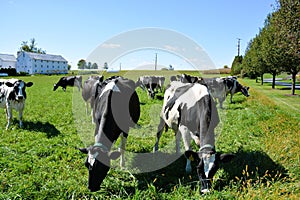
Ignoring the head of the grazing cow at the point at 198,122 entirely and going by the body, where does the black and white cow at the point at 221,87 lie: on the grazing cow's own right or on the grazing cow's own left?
on the grazing cow's own left

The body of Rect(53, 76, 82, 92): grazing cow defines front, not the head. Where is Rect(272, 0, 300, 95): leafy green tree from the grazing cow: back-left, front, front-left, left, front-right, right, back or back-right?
back-left

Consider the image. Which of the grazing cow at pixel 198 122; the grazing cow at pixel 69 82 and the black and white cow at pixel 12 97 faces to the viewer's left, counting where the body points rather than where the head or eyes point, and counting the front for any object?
the grazing cow at pixel 69 82

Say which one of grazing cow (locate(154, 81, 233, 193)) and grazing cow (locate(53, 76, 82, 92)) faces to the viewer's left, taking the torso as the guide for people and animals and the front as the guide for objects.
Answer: grazing cow (locate(53, 76, 82, 92))

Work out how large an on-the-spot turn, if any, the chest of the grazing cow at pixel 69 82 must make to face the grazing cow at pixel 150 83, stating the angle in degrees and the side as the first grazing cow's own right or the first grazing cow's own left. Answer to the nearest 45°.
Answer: approximately 135° to the first grazing cow's own left

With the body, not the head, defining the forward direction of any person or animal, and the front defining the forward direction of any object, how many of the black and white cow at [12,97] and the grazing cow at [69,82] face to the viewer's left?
1

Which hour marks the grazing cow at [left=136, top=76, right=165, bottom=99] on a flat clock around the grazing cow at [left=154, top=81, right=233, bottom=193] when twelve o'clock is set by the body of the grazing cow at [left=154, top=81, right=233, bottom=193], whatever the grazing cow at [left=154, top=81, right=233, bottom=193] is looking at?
the grazing cow at [left=136, top=76, right=165, bottom=99] is roughly at 7 o'clock from the grazing cow at [left=154, top=81, right=233, bottom=193].

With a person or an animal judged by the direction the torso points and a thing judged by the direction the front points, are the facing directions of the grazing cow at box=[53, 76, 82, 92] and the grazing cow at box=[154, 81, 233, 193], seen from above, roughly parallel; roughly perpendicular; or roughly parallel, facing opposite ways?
roughly perpendicular

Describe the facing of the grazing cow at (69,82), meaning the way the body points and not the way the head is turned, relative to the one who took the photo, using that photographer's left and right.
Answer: facing to the left of the viewer

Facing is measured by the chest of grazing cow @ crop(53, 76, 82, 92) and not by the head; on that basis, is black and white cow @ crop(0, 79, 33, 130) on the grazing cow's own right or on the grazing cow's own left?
on the grazing cow's own left

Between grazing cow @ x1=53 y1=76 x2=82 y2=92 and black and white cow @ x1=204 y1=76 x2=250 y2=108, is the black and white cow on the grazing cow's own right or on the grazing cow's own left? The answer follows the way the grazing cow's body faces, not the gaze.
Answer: on the grazing cow's own left

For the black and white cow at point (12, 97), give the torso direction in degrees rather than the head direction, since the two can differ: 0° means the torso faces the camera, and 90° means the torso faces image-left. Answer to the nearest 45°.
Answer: approximately 315°
